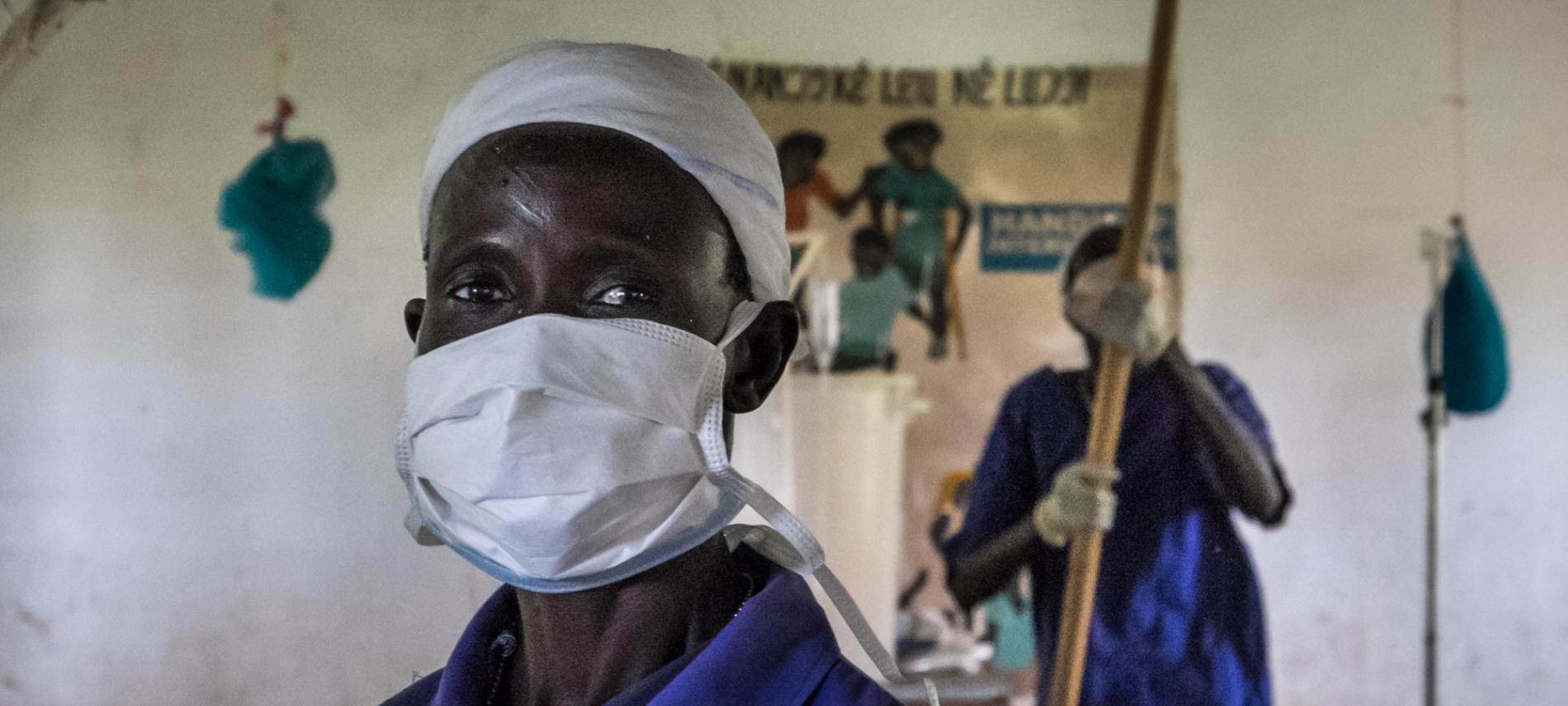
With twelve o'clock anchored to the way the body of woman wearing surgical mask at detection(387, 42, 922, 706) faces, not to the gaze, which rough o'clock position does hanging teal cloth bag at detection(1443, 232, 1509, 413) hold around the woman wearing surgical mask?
The hanging teal cloth bag is roughly at 6 o'clock from the woman wearing surgical mask.

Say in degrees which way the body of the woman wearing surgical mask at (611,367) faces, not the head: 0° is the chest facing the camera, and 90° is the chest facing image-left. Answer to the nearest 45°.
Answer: approximately 45°

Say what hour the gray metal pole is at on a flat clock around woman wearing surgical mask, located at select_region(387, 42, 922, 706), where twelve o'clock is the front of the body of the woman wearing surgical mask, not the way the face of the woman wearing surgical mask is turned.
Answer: The gray metal pole is roughly at 6 o'clock from the woman wearing surgical mask.

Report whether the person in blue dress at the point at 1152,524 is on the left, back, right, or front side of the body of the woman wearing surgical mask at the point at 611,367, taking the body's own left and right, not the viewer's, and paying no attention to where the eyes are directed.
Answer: back
